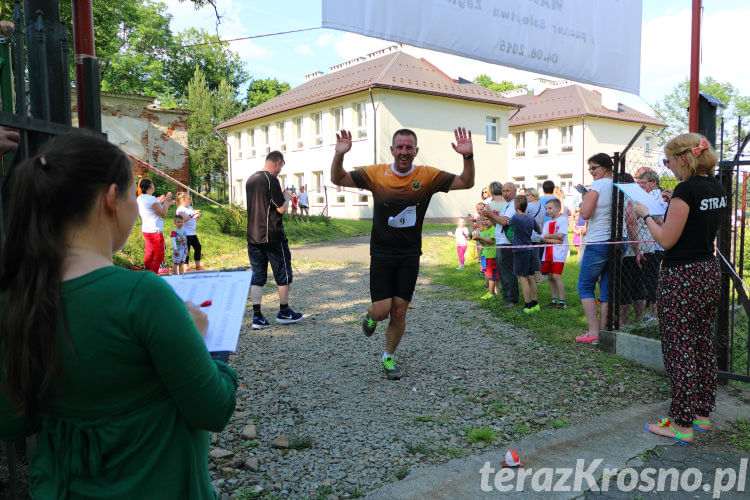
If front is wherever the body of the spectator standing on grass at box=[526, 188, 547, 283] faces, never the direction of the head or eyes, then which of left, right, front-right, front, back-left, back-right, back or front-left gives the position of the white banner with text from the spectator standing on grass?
front-left

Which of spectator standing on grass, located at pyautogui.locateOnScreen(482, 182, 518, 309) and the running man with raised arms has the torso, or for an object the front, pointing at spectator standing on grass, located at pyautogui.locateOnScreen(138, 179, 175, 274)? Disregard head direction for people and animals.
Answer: spectator standing on grass, located at pyautogui.locateOnScreen(482, 182, 518, 309)

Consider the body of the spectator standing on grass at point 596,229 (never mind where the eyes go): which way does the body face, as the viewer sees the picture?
to the viewer's left

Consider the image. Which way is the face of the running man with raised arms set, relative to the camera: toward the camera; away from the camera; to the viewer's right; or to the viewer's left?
toward the camera

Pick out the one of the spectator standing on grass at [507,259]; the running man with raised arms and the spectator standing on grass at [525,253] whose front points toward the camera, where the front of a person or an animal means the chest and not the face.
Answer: the running man with raised arms

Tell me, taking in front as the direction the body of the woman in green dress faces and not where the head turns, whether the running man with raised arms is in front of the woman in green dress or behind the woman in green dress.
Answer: in front

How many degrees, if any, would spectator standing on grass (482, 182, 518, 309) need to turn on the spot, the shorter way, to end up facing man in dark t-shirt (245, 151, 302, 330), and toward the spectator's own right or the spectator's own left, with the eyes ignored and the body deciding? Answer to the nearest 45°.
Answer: approximately 45° to the spectator's own left

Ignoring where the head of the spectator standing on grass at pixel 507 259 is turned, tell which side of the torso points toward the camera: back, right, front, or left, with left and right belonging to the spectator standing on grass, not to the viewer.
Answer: left

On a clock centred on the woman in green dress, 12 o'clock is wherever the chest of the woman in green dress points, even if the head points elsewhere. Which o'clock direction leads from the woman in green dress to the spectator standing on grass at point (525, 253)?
The spectator standing on grass is roughly at 12 o'clock from the woman in green dress.

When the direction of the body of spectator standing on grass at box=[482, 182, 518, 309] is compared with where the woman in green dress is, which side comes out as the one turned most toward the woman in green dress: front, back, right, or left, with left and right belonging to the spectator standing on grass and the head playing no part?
left

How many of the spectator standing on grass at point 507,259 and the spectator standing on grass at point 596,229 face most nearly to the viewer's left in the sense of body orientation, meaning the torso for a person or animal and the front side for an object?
2

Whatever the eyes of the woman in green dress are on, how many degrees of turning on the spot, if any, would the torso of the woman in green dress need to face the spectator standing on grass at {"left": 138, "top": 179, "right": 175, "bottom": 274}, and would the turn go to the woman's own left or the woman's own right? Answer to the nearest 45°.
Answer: approximately 45° to the woman's own left

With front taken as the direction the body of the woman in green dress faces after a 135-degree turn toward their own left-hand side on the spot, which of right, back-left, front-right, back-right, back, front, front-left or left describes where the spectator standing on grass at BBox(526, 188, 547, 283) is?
back-right

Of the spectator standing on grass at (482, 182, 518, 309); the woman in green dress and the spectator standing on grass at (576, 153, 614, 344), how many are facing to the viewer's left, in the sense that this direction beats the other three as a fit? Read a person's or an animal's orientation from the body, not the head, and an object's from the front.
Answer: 2

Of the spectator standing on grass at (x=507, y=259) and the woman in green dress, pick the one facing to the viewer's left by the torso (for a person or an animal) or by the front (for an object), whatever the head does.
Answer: the spectator standing on grass

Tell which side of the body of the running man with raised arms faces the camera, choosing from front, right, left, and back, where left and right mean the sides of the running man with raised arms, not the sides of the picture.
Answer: front

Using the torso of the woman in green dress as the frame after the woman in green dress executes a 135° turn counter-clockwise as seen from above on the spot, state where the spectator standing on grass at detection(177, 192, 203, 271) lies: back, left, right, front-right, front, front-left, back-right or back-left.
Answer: right

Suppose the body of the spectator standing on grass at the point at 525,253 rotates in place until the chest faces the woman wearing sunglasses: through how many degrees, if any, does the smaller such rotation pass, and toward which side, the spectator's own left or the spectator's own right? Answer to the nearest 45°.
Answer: approximately 135° to the spectator's own left
